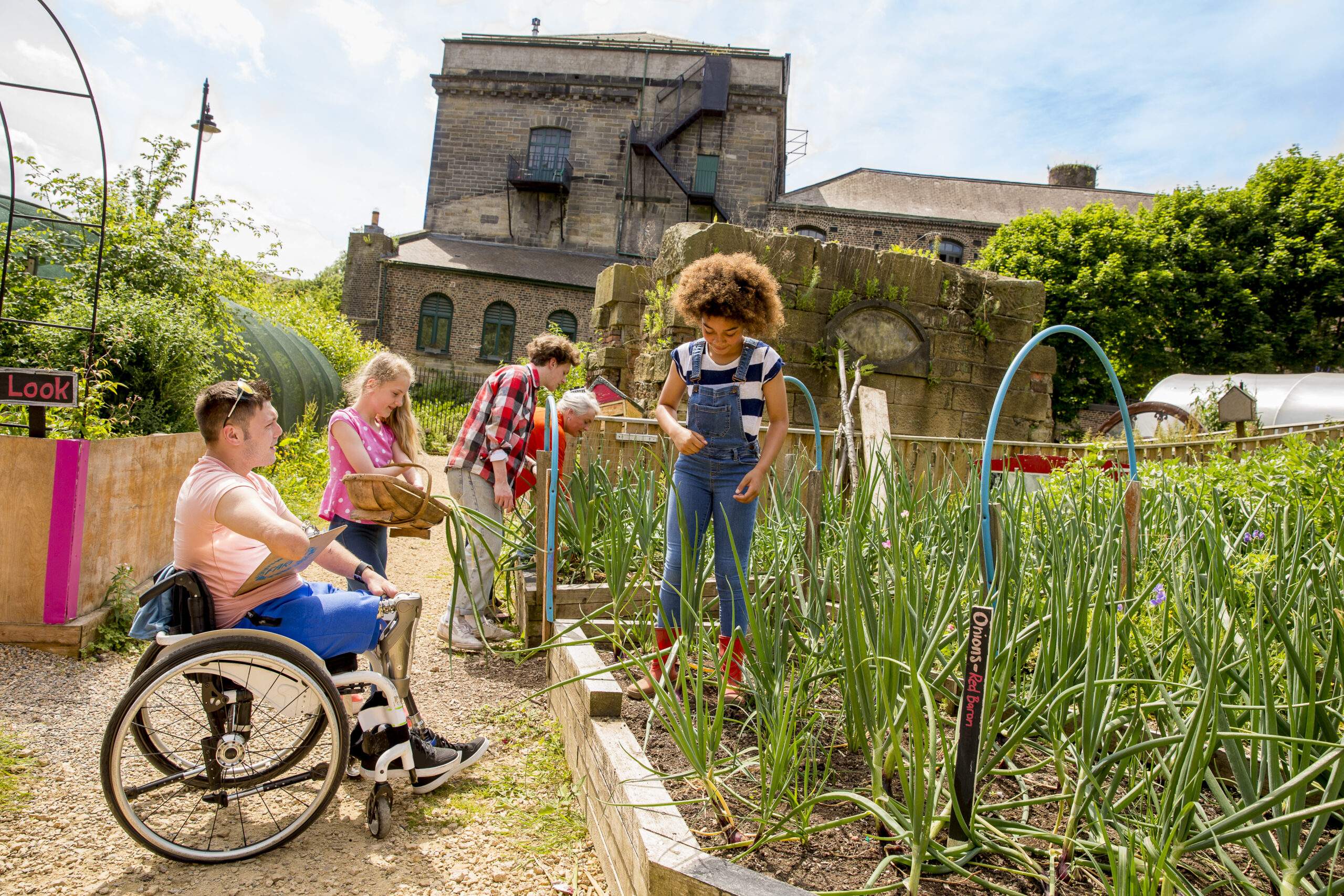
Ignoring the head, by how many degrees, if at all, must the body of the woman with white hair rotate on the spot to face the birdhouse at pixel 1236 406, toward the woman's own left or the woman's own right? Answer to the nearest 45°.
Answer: approximately 45° to the woman's own left

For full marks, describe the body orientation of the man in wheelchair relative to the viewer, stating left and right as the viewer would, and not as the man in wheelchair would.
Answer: facing to the right of the viewer

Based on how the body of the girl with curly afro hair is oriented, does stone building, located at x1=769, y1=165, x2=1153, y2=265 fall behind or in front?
behind

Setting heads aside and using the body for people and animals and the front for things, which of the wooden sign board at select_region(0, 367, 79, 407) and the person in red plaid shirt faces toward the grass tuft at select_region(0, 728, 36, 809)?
the wooden sign board

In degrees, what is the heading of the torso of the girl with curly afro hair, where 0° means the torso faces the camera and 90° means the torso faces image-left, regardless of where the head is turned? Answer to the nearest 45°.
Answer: approximately 0°

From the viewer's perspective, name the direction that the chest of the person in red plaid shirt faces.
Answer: to the viewer's right

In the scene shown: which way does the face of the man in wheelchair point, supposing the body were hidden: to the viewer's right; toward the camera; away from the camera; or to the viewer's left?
to the viewer's right

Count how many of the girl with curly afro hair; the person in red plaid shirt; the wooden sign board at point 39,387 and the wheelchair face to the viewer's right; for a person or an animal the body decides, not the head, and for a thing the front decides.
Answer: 2

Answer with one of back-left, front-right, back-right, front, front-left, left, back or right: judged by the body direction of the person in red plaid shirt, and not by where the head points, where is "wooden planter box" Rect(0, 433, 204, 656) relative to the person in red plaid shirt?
back

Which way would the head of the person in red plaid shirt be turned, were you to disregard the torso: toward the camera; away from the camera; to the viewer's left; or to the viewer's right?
to the viewer's right

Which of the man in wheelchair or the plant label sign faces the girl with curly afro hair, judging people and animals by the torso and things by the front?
the man in wheelchair

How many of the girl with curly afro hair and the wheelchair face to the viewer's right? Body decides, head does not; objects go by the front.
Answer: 1

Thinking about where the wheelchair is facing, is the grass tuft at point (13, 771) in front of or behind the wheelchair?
behind
